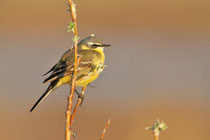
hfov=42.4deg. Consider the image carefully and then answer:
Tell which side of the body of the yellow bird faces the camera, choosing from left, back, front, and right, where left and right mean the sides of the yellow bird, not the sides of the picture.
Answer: right
